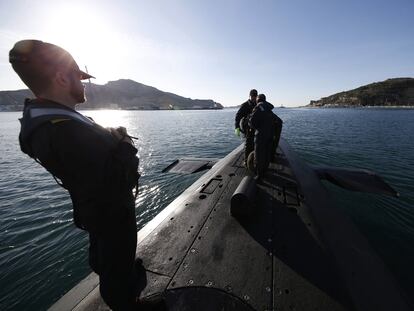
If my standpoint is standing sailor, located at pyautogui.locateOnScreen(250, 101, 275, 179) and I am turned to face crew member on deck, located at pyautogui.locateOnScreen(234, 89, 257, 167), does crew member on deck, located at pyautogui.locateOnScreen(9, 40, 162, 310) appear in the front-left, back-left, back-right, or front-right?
back-left

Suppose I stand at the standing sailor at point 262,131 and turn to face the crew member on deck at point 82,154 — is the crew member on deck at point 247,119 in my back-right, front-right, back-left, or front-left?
back-right

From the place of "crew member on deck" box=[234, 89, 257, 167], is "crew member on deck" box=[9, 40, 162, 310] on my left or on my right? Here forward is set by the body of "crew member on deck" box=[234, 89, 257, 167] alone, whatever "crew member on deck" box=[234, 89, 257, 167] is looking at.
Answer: on my right
